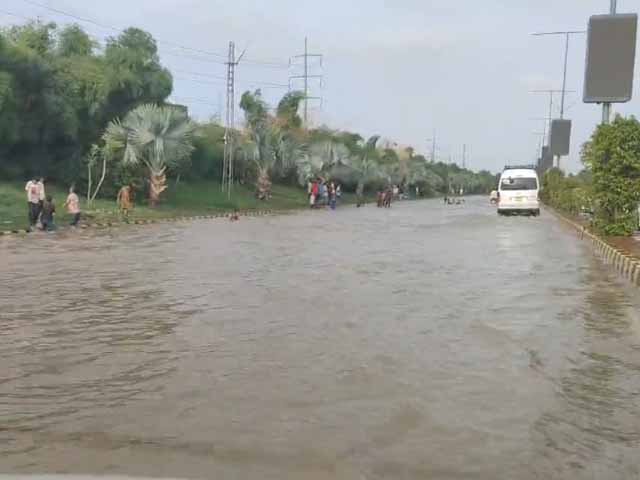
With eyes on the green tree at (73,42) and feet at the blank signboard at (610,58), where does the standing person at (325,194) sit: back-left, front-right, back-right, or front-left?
front-right

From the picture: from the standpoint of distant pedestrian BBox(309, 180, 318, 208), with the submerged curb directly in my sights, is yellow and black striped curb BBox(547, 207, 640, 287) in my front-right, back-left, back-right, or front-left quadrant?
front-left

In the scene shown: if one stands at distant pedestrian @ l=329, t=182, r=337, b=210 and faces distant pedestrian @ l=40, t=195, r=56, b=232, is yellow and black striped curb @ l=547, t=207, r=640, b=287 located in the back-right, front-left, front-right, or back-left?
front-left

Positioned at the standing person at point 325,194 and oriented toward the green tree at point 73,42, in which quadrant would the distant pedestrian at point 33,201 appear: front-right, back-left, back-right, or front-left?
front-left

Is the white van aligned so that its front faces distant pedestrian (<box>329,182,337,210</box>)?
no

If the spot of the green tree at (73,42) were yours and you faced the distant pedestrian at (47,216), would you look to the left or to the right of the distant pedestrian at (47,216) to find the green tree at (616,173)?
left
